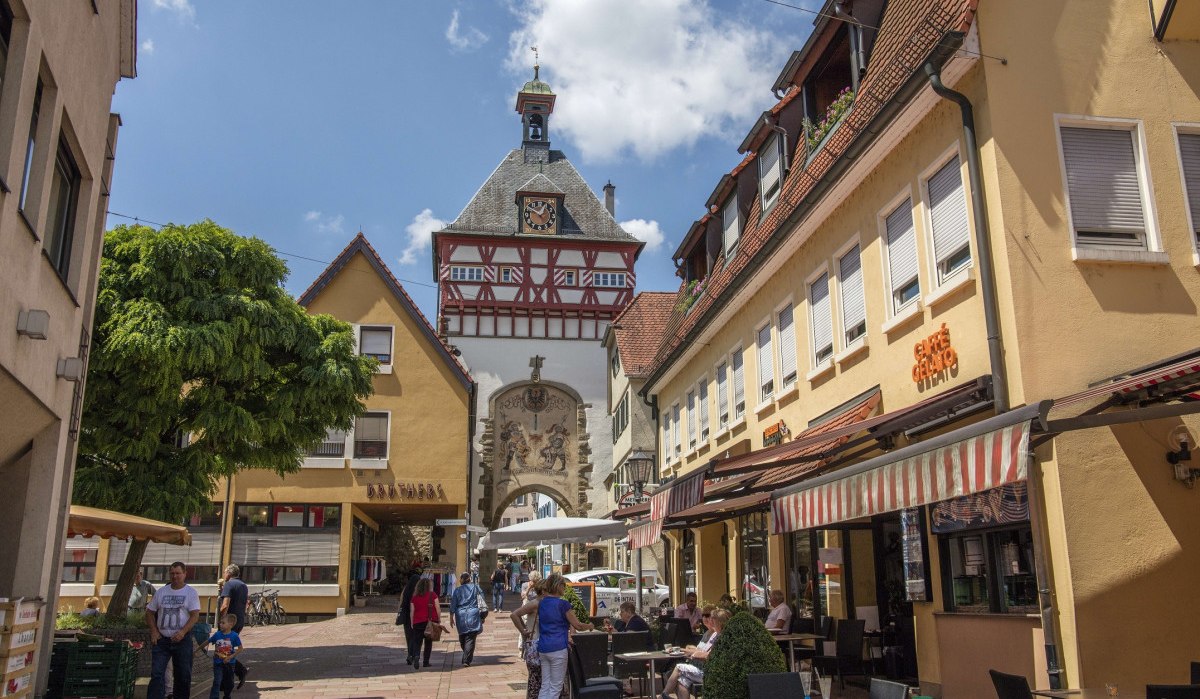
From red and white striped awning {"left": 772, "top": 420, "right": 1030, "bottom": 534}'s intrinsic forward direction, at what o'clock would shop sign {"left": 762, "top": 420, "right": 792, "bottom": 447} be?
The shop sign is roughly at 4 o'clock from the red and white striped awning.

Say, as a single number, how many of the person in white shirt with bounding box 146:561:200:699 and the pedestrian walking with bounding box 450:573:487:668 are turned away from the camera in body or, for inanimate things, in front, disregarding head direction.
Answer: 1

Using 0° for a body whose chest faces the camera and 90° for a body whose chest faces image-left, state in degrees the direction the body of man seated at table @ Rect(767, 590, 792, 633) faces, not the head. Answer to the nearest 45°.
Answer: approximately 45°

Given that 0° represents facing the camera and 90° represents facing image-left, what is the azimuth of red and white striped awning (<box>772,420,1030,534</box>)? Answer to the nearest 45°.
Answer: approximately 45°

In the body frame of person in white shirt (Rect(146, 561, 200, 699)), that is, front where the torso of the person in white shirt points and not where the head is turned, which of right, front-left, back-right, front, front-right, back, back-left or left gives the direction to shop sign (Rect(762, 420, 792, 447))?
left

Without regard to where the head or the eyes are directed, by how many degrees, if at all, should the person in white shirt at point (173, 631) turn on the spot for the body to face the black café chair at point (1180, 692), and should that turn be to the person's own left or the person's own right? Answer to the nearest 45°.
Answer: approximately 45° to the person's own left

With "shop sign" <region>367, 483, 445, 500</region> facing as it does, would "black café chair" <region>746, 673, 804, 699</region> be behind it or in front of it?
in front

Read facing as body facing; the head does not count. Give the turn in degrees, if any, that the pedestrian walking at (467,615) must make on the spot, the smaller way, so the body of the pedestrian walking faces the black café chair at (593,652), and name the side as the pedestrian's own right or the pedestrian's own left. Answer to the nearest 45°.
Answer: approximately 180°

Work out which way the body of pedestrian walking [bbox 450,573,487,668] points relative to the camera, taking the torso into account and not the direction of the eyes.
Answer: away from the camera

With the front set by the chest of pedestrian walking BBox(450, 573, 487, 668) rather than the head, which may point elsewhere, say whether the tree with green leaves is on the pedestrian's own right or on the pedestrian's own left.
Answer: on the pedestrian's own left

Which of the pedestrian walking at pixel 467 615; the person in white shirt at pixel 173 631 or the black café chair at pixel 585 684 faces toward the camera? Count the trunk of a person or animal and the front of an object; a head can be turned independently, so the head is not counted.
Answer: the person in white shirt

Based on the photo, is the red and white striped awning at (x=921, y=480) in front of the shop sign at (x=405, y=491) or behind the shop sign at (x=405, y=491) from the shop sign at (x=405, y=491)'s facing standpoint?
in front
